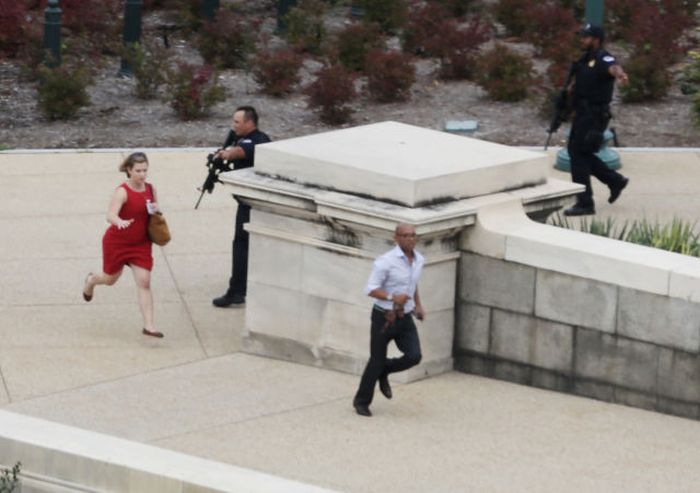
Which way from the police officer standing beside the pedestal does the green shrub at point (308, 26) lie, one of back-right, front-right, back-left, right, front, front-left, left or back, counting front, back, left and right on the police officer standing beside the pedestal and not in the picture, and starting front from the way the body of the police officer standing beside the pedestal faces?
right

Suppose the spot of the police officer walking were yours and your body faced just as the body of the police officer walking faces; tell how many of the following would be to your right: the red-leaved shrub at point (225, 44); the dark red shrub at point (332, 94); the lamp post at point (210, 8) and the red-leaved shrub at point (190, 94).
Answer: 4

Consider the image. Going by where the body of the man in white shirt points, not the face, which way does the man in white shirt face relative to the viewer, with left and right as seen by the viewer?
facing the viewer and to the right of the viewer

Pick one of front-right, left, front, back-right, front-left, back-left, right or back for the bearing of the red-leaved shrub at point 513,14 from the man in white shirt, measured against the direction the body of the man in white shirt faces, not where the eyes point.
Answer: back-left

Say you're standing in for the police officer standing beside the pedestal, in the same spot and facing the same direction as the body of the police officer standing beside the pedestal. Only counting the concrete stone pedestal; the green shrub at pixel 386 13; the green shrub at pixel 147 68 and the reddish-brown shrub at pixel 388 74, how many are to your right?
3

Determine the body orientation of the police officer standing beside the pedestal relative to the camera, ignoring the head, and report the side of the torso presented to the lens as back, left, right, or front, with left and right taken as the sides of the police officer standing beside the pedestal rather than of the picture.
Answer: left

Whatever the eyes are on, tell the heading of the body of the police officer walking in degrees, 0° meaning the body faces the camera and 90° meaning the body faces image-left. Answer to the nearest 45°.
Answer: approximately 45°

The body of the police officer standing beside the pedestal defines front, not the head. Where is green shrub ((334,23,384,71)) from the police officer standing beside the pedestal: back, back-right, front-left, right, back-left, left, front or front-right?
right

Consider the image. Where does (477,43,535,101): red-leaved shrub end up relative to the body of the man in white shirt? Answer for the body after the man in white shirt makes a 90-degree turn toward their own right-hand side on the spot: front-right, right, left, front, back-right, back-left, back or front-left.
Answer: back-right
